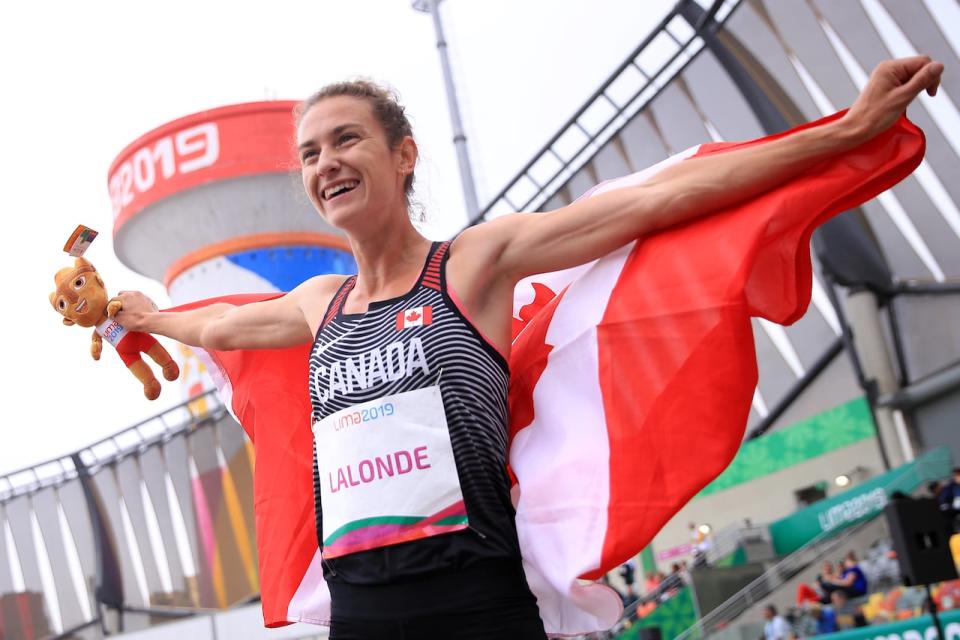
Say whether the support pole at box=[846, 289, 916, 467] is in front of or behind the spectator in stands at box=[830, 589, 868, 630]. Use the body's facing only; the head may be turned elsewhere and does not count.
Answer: behind

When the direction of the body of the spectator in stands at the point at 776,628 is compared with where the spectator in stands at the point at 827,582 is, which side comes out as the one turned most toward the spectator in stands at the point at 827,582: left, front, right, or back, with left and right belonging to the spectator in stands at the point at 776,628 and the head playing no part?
back

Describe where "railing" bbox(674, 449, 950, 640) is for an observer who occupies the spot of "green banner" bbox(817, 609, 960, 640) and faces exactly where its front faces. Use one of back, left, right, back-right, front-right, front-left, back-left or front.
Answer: back-right

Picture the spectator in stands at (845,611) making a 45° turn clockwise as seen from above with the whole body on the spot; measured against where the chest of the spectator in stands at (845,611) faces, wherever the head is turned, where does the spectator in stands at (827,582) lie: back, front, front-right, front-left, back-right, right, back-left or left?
right

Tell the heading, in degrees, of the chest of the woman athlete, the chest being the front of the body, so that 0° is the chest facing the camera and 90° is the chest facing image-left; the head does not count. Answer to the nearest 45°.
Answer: approximately 45°

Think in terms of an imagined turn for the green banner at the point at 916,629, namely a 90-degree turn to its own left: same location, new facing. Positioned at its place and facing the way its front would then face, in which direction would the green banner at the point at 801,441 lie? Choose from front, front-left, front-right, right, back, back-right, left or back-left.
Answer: back-left
